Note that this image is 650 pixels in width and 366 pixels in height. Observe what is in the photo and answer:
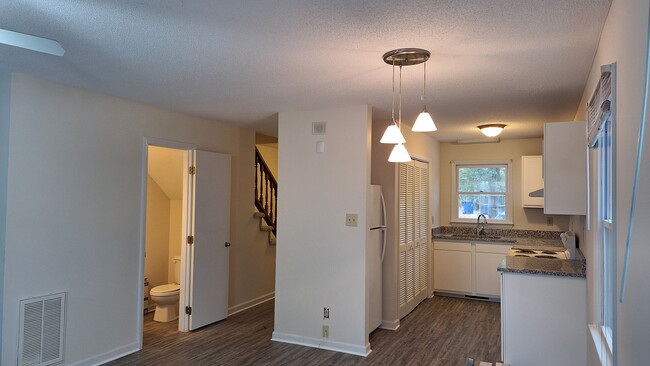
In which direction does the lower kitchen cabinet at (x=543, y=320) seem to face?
to the viewer's left

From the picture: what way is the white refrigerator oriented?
to the viewer's right

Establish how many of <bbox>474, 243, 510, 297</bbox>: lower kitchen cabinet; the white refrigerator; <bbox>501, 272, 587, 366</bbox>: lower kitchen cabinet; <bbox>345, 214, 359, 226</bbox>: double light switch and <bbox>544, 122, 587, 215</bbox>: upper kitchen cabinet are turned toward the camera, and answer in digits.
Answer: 2

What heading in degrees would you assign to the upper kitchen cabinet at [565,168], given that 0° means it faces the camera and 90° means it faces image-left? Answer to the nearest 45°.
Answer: approximately 90°

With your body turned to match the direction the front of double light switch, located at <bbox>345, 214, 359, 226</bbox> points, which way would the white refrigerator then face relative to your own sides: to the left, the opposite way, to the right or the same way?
to the left

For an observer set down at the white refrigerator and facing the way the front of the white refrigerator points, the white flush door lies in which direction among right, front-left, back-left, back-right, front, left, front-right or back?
back

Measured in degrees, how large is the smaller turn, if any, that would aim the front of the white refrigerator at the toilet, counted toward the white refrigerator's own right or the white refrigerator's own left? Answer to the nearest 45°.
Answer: approximately 180°

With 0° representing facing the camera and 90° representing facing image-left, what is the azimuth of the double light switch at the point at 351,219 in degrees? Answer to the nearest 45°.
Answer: approximately 0°

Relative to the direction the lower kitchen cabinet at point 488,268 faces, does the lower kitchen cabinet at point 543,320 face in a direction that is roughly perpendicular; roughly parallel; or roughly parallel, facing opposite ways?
roughly perpendicular

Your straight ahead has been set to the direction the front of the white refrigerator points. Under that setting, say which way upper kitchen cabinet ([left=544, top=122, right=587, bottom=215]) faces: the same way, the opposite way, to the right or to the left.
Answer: the opposite way

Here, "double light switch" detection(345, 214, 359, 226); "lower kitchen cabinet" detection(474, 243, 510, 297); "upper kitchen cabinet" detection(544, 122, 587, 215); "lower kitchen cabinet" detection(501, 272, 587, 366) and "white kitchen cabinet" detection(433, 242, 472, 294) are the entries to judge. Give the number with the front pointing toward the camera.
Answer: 3

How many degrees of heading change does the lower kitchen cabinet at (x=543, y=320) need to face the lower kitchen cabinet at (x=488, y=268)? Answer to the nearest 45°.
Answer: approximately 90° to its right

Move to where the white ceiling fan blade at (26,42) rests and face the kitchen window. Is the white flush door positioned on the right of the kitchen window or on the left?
left

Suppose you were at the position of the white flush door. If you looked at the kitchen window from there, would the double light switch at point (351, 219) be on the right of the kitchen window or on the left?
right
